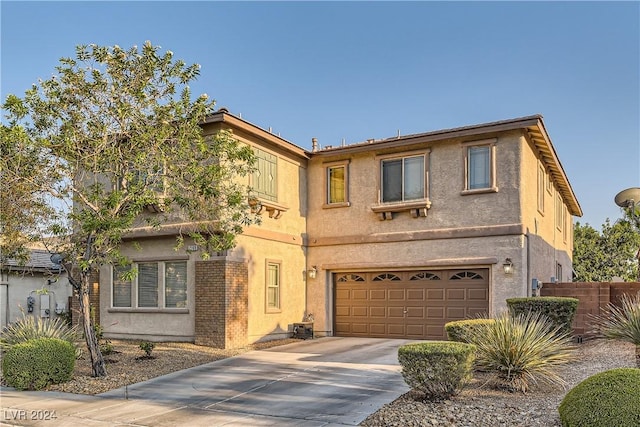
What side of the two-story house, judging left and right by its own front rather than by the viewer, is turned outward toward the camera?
front

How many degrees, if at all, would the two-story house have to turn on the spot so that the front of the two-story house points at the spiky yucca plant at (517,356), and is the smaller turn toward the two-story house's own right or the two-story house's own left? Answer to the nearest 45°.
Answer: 0° — it already faces it

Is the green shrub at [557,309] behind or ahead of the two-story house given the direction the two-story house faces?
ahead

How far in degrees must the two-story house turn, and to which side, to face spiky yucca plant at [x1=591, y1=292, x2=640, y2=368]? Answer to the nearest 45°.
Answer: approximately 45° to its left

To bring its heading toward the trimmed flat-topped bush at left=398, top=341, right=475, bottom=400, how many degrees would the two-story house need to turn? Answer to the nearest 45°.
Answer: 0° — it already faces it

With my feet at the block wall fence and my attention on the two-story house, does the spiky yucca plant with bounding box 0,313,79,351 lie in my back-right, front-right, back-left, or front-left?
front-left

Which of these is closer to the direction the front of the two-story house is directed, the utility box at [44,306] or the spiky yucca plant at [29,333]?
the spiky yucca plant

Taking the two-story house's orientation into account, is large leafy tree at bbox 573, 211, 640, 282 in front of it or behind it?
behind

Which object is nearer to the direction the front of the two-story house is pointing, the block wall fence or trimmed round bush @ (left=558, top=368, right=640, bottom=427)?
the trimmed round bush
